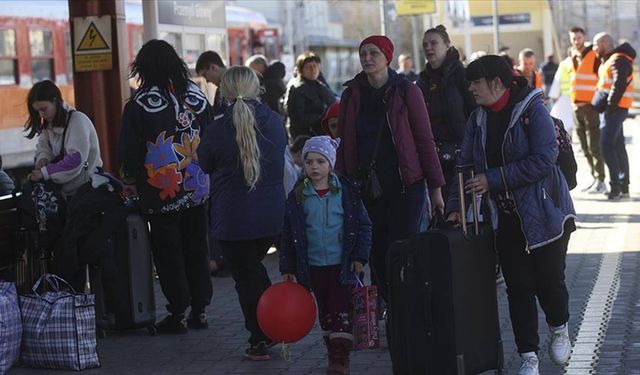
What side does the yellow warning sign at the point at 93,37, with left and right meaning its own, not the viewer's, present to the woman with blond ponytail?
front

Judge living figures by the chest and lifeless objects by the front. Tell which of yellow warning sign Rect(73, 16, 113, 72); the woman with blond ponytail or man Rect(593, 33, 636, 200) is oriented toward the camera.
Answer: the yellow warning sign

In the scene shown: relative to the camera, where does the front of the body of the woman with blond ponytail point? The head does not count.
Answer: away from the camera

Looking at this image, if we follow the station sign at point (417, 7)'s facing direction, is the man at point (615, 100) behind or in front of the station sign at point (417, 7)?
in front

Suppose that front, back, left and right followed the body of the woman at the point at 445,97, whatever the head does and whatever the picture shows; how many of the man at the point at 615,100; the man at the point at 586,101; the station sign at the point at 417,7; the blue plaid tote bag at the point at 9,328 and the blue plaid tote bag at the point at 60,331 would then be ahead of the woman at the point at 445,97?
2

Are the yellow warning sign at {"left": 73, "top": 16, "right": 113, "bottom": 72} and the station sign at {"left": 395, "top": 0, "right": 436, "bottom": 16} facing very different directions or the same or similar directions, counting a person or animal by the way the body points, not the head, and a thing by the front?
same or similar directions

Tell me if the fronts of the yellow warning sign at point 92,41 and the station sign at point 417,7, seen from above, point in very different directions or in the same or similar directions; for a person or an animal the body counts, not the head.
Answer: same or similar directions

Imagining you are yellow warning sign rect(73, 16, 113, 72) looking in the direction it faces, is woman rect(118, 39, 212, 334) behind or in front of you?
in front

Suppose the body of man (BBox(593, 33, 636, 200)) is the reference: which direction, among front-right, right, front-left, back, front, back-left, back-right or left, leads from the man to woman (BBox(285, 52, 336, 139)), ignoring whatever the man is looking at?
front-left

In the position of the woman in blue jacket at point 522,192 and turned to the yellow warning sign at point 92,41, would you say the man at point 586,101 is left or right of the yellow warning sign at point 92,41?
right

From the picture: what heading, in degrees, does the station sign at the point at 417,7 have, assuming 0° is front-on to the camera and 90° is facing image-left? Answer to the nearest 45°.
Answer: approximately 0°

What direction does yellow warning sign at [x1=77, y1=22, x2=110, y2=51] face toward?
toward the camera

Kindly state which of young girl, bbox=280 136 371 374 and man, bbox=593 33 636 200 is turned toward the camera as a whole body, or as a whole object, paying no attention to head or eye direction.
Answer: the young girl

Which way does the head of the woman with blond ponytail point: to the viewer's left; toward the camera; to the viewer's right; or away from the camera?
away from the camera

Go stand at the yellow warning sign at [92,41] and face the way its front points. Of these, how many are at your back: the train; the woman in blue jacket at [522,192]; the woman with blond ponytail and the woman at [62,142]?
1

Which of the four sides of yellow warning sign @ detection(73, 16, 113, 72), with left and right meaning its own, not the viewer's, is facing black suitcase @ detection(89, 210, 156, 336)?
front
